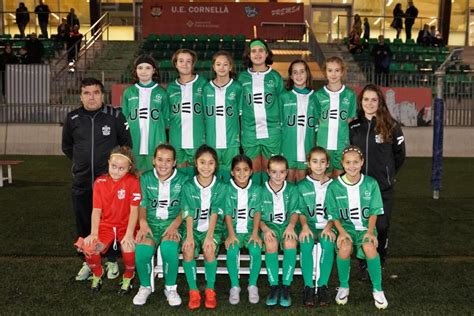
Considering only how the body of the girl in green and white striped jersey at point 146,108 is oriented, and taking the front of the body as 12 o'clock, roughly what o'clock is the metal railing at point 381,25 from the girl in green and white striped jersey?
The metal railing is roughly at 7 o'clock from the girl in green and white striped jersey.

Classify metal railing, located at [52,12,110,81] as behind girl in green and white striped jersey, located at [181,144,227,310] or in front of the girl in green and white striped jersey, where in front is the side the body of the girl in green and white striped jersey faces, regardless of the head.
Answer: behind

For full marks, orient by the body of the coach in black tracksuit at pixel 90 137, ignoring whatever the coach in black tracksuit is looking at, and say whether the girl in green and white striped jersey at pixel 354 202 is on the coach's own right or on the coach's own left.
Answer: on the coach's own left

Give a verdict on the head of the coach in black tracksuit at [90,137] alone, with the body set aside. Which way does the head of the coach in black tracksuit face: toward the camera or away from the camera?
toward the camera

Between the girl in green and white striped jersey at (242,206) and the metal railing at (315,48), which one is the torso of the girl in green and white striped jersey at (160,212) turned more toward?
the girl in green and white striped jersey

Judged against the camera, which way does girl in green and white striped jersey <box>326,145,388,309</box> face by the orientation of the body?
toward the camera

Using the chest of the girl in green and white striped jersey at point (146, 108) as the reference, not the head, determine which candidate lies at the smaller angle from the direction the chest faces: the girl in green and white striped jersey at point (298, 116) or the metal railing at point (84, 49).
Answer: the girl in green and white striped jersey

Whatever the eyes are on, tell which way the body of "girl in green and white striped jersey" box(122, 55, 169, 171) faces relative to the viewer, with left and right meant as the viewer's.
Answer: facing the viewer

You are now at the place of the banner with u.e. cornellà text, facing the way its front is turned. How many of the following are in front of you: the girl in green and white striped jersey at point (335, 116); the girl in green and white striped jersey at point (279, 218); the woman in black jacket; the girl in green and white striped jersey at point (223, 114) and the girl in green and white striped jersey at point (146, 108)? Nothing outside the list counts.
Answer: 5

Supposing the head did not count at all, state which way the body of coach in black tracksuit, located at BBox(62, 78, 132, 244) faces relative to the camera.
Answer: toward the camera

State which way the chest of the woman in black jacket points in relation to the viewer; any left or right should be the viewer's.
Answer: facing the viewer and to the left of the viewer

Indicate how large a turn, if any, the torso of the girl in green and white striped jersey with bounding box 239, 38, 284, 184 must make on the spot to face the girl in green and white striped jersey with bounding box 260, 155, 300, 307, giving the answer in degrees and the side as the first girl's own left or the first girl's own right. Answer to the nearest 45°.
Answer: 0° — they already face them

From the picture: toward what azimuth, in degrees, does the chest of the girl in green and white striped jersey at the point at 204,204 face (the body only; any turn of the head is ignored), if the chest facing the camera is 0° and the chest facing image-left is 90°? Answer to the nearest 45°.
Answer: approximately 0°

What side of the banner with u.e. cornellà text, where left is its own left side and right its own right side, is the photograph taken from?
front

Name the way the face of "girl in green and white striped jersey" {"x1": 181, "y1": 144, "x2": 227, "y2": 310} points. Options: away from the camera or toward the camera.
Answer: toward the camera

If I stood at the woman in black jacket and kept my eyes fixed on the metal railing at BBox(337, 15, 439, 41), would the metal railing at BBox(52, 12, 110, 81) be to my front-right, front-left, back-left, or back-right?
front-left

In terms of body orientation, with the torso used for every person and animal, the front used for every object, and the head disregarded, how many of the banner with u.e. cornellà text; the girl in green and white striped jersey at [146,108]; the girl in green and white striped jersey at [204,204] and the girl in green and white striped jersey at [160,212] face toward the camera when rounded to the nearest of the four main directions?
4

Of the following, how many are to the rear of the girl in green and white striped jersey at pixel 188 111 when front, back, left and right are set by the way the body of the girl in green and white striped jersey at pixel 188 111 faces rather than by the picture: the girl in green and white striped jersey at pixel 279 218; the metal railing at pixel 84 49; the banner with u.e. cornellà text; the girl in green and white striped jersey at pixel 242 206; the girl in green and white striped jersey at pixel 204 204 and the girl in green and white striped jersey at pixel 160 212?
2
